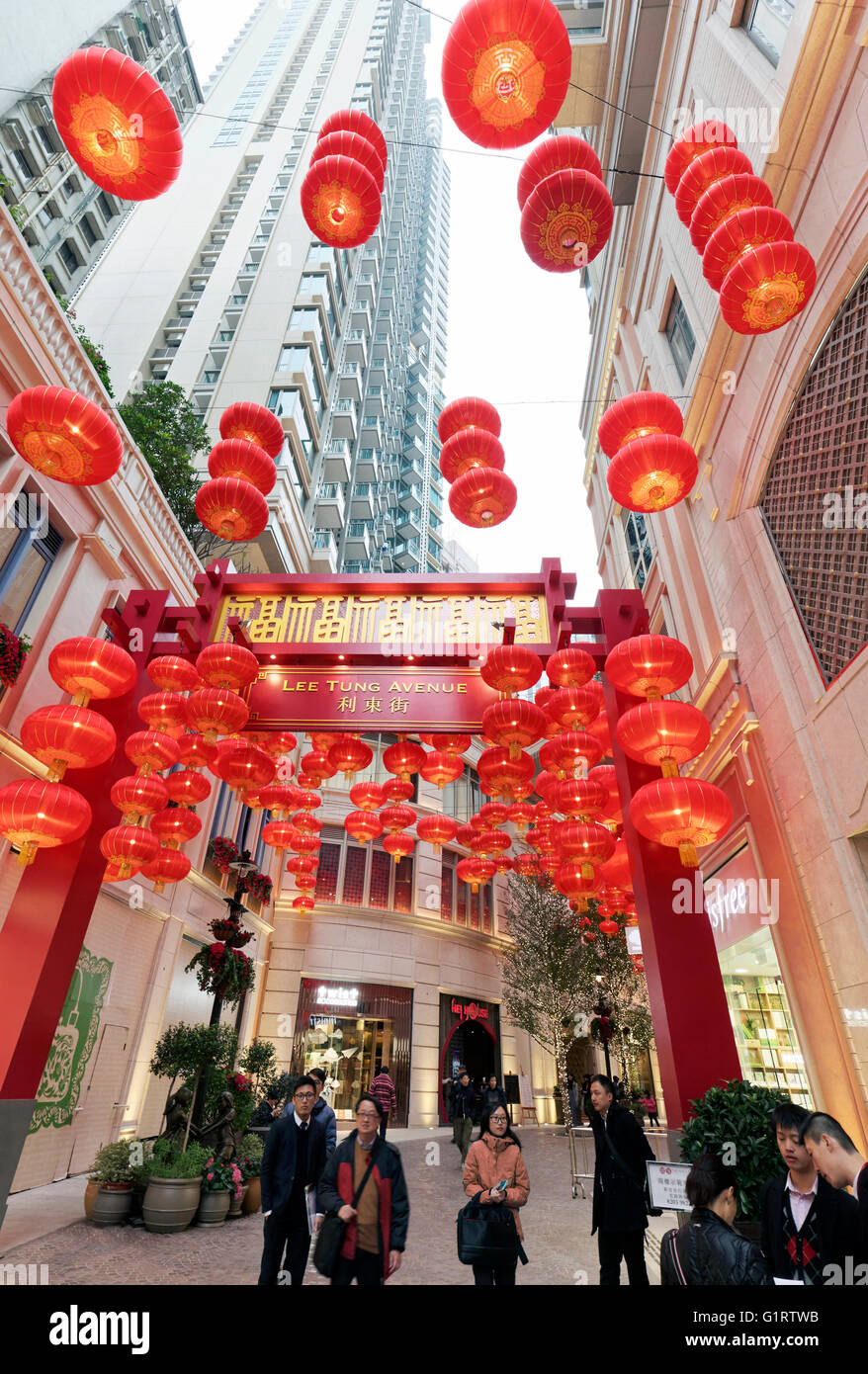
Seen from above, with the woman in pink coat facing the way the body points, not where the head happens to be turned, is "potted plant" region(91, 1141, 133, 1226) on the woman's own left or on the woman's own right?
on the woman's own right

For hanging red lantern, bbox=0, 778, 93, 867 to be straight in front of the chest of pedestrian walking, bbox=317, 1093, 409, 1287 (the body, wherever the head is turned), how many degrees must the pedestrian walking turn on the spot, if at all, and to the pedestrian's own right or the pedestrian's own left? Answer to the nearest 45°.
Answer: approximately 90° to the pedestrian's own right

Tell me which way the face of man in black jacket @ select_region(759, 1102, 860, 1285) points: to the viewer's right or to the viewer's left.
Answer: to the viewer's left

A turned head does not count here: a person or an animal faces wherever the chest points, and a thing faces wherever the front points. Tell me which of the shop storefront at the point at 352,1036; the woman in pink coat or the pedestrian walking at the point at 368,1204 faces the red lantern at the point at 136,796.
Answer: the shop storefront

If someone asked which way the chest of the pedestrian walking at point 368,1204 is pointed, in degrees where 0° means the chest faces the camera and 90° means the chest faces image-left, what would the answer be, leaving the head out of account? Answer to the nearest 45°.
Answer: approximately 0°

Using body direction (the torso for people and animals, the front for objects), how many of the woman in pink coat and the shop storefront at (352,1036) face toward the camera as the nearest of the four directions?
2

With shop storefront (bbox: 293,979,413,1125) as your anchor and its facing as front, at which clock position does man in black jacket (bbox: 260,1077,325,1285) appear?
The man in black jacket is roughly at 12 o'clock from the shop storefront.

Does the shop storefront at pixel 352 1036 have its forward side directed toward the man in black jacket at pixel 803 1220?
yes

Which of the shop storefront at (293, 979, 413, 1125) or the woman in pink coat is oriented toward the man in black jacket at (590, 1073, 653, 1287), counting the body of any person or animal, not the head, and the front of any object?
the shop storefront

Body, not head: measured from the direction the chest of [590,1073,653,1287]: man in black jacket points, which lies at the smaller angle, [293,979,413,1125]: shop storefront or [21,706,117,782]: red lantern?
the red lantern

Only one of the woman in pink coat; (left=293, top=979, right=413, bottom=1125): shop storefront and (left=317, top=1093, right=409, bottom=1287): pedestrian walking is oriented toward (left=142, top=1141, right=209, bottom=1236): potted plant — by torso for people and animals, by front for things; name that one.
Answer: the shop storefront
